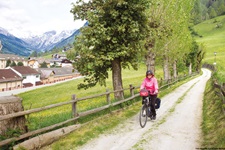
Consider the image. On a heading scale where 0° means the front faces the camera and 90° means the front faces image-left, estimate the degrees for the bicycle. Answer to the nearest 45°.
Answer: approximately 45°

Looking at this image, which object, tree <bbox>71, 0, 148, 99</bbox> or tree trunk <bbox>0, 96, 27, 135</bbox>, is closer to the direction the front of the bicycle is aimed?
the tree trunk
